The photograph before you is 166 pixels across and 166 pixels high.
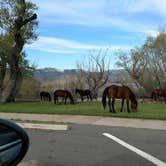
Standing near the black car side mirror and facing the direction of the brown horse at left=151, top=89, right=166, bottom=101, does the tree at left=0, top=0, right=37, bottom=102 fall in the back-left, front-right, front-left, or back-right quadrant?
front-left

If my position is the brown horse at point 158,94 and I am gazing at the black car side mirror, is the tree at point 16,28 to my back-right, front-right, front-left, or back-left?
front-right

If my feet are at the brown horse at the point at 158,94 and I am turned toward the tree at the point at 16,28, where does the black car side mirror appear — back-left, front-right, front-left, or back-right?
front-left
